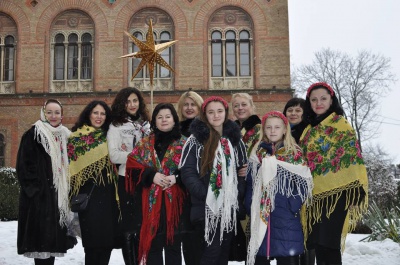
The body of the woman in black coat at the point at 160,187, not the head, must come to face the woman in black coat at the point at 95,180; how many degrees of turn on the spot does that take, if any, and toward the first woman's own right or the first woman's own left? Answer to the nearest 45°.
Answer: approximately 135° to the first woman's own right

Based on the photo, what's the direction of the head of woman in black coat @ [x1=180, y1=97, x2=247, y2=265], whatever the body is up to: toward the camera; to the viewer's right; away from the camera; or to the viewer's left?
toward the camera

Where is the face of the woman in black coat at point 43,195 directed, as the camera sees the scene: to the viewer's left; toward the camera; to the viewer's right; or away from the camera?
toward the camera

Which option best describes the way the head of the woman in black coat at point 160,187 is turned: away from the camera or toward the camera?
toward the camera

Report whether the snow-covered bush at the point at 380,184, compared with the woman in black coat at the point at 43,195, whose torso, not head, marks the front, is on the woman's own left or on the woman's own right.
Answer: on the woman's own left

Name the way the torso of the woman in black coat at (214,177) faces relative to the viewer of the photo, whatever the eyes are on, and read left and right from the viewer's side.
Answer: facing the viewer

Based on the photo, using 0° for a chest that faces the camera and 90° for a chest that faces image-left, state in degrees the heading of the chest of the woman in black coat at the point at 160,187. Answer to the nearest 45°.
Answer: approximately 0°

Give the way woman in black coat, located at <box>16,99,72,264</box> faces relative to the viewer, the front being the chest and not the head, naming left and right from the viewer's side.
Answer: facing the viewer and to the right of the viewer

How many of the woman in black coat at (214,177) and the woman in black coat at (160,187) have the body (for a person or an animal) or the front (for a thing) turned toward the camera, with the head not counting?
2

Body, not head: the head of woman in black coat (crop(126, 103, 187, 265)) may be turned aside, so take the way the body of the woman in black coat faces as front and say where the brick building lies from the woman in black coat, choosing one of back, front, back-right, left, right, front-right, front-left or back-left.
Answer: back

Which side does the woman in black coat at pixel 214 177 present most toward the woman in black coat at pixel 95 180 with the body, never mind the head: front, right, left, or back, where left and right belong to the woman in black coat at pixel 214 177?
right

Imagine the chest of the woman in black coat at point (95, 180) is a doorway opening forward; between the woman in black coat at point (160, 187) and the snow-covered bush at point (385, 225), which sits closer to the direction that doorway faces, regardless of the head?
the woman in black coat

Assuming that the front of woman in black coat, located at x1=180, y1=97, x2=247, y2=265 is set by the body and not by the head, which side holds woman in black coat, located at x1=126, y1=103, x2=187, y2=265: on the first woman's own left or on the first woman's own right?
on the first woman's own right

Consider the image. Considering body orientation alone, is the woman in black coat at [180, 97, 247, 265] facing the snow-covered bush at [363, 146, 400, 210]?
no

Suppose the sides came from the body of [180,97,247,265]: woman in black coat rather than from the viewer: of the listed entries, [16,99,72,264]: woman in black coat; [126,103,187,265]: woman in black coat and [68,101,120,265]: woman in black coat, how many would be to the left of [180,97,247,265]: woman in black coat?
0

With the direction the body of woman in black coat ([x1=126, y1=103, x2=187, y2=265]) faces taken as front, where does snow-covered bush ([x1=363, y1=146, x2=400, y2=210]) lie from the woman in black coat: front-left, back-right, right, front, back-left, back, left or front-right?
back-left
